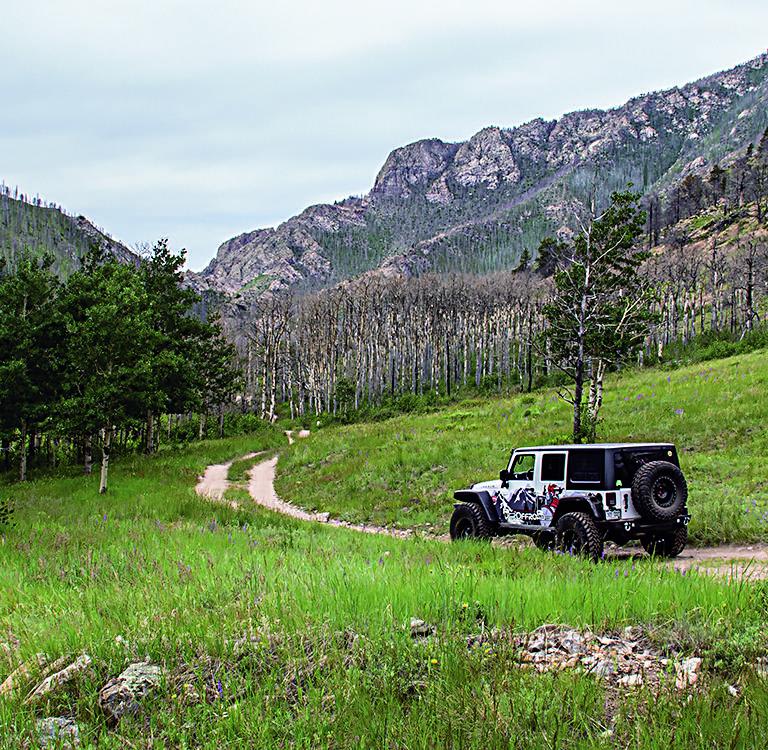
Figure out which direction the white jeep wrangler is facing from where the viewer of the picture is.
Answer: facing away from the viewer and to the left of the viewer

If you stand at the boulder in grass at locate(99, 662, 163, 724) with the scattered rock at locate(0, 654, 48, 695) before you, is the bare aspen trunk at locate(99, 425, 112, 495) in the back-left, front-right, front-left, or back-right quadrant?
front-right

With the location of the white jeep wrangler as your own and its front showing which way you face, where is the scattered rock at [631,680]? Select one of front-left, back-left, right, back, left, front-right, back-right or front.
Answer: back-left

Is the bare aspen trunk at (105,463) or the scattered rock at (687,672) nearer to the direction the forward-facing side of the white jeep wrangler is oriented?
the bare aspen trunk

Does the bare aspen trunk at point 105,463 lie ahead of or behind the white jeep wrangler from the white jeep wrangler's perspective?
ahead

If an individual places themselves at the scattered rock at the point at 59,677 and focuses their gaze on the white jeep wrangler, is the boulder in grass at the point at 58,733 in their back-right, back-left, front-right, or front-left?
back-right

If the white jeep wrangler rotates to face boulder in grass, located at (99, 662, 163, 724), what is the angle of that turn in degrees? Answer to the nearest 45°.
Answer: approximately 135° to its left

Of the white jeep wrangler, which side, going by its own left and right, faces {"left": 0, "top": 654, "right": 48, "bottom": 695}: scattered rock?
left

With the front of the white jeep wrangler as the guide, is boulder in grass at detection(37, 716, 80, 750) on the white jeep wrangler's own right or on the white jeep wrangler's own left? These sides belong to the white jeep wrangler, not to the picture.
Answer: on the white jeep wrangler's own left

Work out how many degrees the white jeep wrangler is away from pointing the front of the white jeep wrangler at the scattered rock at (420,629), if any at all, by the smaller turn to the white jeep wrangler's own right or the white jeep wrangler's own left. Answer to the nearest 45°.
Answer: approximately 135° to the white jeep wrangler's own left

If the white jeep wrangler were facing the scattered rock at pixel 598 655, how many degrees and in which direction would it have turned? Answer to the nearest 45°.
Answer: approximately 135° to its left
